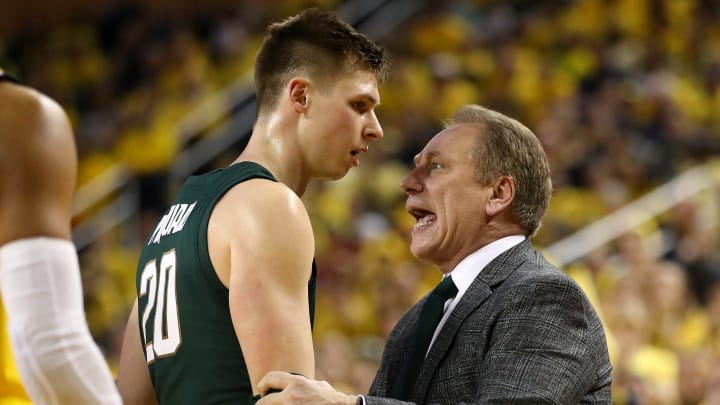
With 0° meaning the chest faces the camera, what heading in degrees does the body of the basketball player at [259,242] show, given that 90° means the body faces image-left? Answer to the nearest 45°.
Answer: approximately 225°

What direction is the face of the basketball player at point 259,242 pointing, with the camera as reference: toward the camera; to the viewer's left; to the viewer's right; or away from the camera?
to the viewer's right
